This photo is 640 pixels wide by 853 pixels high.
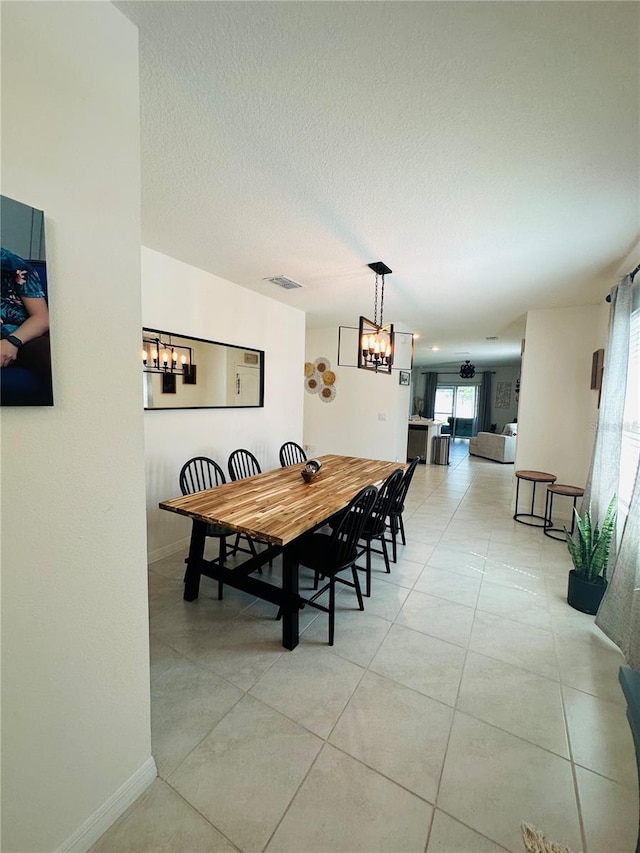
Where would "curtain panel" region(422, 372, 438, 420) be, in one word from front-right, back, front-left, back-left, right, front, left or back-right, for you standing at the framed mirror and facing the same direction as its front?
left

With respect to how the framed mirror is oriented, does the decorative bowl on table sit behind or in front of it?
in front

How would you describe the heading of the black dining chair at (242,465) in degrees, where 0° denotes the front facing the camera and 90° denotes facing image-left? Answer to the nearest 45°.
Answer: approximately 315°

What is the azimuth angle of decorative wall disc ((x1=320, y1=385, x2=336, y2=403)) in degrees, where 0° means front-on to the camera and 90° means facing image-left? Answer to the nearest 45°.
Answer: approximately 0°

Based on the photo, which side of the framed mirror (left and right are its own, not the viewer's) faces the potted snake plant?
front

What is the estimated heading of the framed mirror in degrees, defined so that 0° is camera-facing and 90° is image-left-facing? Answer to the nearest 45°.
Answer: approximately 315°

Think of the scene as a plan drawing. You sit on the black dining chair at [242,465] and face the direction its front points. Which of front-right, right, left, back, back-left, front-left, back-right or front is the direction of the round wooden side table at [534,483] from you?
front-left

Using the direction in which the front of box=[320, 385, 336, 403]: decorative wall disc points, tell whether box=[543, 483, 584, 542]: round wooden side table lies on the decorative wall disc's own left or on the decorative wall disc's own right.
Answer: on the decorative wall disc's own left

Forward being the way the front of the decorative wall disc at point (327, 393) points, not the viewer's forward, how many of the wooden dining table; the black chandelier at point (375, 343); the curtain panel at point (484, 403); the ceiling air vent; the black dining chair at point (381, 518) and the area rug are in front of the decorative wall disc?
5

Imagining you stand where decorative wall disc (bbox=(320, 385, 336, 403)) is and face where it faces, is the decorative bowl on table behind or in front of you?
in front

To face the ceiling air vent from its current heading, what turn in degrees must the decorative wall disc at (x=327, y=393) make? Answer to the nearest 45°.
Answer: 0° — it already faces it

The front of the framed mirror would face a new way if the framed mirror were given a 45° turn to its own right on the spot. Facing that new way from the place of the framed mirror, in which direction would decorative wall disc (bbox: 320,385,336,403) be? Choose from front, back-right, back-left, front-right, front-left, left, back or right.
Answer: back-left

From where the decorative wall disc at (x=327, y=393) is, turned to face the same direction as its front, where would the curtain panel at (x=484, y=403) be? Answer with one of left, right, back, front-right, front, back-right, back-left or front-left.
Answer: back-left
